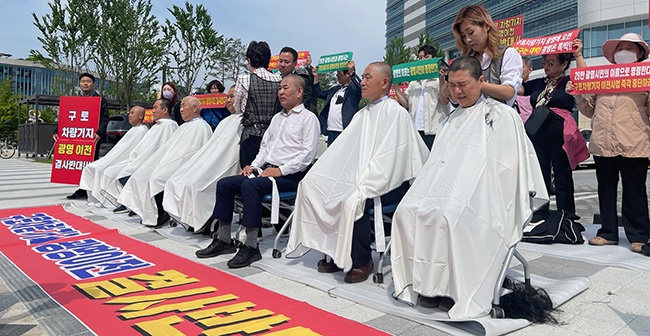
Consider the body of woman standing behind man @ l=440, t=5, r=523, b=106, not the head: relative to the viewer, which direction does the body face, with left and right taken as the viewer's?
facing the viewer and to the left of the viewer

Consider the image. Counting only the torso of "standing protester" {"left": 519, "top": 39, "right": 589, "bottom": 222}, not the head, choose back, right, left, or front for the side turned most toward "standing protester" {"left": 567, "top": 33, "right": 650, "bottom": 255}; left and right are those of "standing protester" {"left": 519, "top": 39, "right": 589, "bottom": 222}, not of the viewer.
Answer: left

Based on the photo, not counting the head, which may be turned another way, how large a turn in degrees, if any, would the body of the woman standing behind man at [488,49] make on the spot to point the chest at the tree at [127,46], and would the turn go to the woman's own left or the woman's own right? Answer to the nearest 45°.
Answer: approximately 90° to the woman's own right

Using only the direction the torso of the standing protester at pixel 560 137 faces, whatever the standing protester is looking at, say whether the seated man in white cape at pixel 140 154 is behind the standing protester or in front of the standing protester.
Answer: in front

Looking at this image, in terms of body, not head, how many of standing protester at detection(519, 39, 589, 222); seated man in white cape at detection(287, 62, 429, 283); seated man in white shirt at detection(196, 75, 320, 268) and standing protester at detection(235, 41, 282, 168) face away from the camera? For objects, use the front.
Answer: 1

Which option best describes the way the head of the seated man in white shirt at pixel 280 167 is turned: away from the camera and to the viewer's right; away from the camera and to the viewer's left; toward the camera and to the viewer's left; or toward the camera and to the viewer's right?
toward the camera and to the viewer's left

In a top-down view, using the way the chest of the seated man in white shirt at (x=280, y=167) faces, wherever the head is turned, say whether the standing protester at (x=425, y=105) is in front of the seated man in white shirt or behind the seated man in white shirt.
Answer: behind

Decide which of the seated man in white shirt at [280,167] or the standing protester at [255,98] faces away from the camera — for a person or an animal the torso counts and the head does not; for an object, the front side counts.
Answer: the standing protester

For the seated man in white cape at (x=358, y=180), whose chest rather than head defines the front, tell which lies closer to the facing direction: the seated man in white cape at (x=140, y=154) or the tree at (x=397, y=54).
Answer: the seated man in white cape

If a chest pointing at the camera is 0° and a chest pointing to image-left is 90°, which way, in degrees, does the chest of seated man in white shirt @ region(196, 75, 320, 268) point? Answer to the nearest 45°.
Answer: approximately 45°

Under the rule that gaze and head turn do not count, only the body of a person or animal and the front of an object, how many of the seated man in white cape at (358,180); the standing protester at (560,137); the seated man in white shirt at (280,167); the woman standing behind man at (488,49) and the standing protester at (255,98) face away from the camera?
1

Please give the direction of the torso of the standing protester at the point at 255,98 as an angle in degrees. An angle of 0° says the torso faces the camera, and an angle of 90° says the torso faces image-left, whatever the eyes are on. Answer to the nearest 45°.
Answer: approximately 180°

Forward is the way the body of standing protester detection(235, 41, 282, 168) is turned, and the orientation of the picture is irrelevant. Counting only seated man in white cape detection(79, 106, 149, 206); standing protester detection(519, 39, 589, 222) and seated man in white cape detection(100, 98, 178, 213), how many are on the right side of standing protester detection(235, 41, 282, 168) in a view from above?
1

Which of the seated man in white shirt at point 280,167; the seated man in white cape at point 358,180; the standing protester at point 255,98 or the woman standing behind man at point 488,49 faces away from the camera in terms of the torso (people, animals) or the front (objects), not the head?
the standing protester

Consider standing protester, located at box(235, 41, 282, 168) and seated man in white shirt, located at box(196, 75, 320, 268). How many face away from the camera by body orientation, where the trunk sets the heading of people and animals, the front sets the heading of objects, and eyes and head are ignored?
1
